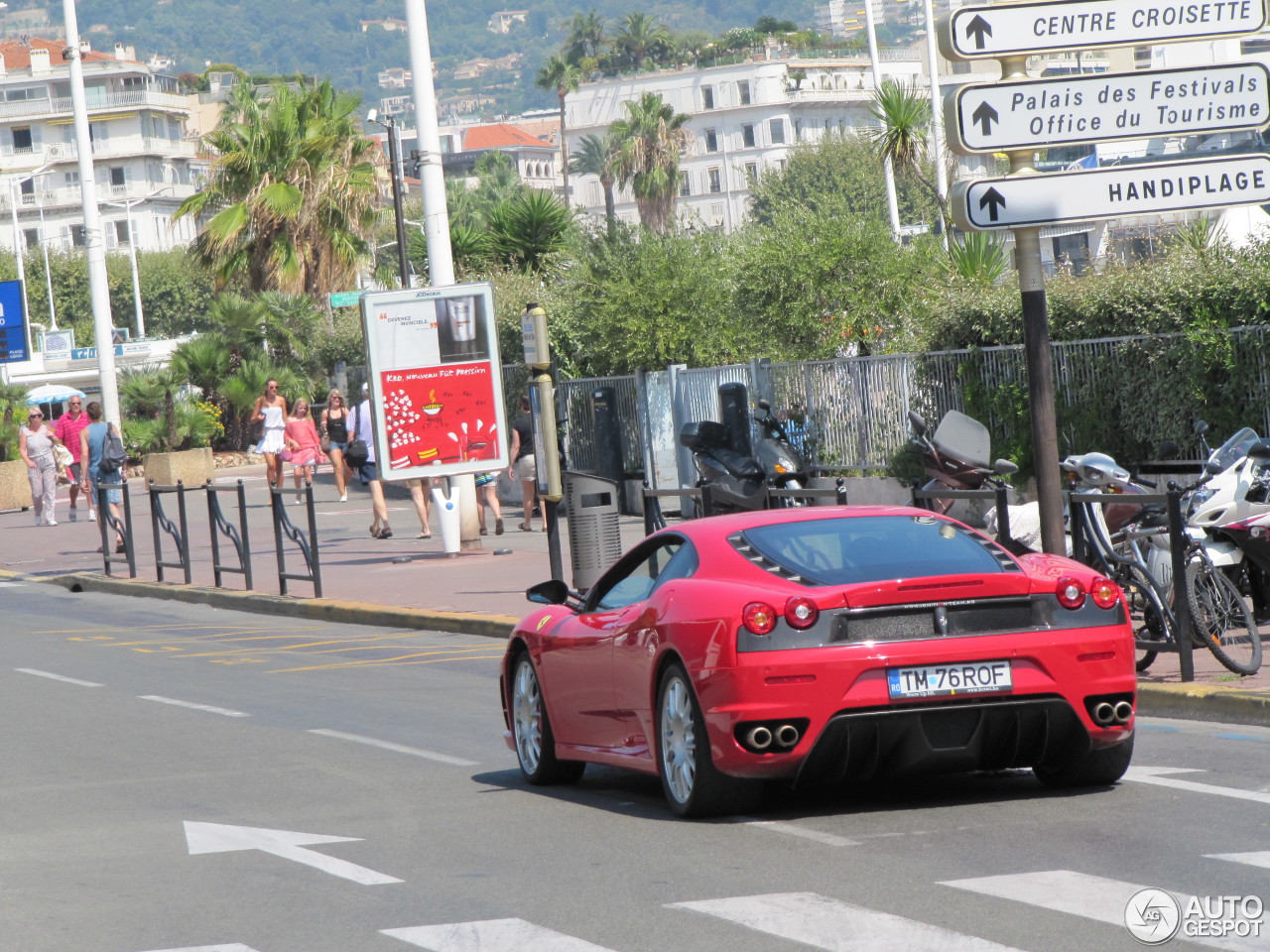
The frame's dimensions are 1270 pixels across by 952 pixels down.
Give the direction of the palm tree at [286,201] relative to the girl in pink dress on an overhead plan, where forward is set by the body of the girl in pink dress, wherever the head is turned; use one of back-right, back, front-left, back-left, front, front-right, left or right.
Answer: back

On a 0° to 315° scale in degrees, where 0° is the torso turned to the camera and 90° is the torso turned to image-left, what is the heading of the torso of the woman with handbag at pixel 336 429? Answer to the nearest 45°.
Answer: approximately 0°

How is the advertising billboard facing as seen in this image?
toward the camera

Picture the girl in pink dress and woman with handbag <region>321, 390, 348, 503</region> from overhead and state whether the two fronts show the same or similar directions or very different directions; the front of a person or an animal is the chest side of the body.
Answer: same or similar directions

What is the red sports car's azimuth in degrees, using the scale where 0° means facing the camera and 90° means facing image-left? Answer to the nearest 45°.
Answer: approximately 135°

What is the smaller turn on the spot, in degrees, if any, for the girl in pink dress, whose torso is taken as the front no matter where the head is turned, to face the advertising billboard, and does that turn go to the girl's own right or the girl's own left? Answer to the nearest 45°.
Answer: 0° — they already face it

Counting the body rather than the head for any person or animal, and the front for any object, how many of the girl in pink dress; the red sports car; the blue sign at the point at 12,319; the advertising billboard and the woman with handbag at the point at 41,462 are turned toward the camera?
4

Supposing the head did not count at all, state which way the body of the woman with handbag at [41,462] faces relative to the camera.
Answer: toward the camera

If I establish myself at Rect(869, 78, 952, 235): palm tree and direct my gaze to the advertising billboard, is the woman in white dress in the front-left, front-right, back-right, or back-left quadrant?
front-right

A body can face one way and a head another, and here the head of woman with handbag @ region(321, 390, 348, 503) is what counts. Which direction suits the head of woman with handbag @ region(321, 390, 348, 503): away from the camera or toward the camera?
toward the camera

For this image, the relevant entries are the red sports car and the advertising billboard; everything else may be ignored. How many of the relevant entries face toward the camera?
1
